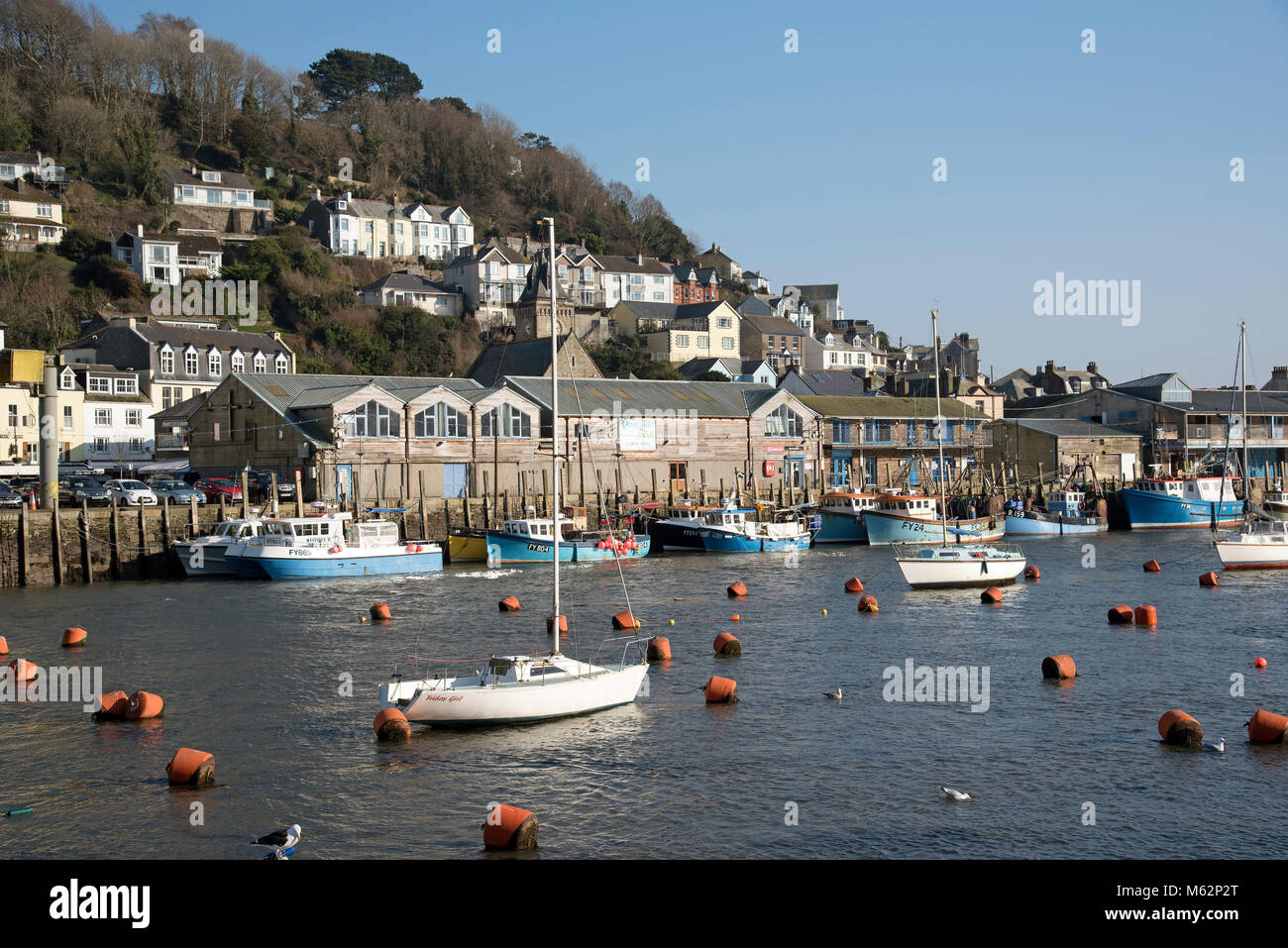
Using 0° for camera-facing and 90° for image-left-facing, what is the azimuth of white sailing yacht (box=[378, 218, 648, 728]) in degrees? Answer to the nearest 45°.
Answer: approximately 225°

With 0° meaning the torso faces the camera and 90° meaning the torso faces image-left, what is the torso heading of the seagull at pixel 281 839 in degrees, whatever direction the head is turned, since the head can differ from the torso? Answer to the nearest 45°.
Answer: approximately 270°

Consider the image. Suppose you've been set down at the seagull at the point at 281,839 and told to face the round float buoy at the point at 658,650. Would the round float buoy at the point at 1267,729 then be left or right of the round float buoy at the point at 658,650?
right

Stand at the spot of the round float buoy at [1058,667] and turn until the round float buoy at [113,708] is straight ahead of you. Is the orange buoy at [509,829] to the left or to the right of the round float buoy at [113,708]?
left

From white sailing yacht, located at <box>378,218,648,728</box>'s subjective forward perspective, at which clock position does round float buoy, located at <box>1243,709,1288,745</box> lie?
The round float buoy is roughly at 2 o'clock from the white sailing yacht.

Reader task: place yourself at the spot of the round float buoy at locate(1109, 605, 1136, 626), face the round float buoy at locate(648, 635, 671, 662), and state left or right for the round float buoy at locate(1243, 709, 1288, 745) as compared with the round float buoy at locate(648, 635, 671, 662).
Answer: left

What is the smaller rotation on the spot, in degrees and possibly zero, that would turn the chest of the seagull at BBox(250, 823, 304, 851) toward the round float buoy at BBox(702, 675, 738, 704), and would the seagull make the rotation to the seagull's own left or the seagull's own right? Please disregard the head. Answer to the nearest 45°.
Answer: approximately 45° to the seagull's own left

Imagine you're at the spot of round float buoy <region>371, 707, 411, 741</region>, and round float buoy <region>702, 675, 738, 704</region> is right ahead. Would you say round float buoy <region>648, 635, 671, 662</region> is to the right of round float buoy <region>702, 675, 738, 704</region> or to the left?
left
